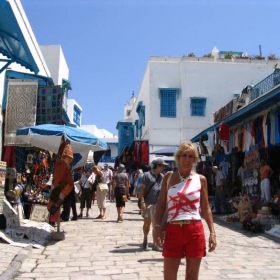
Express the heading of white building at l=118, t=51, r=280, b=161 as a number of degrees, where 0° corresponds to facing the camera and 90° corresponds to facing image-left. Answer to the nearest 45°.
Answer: approximately 0°
